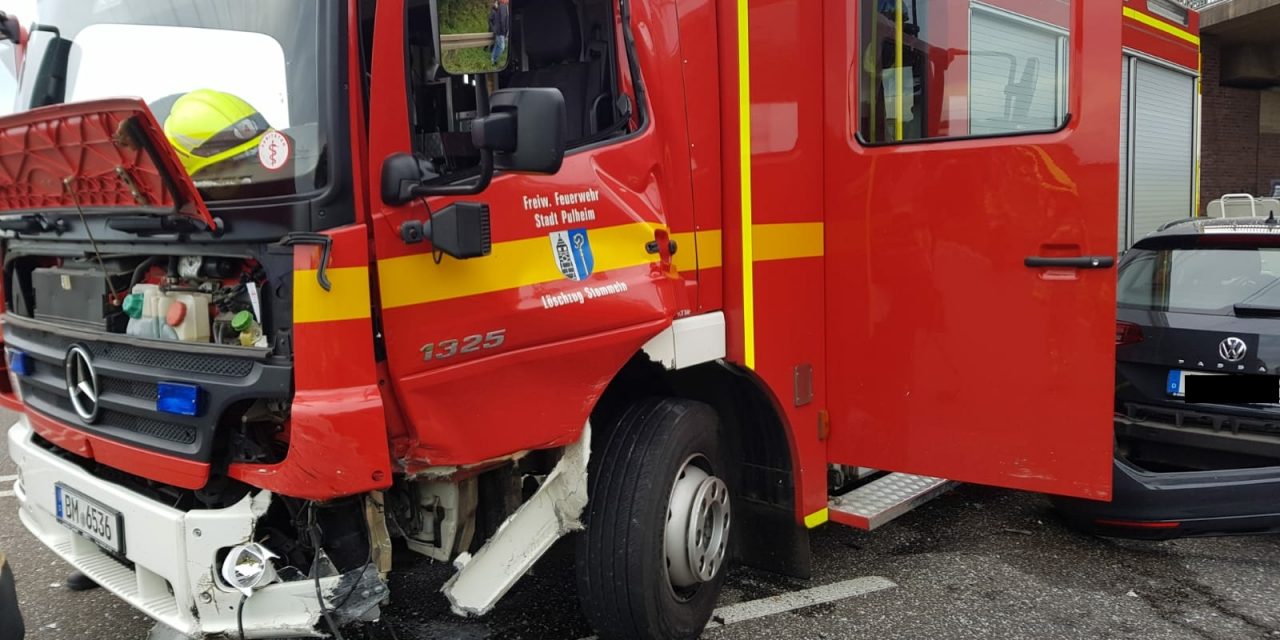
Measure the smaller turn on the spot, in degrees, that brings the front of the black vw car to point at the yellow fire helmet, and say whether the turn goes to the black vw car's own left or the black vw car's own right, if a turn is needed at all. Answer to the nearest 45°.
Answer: approximately 135° to the black vw car's own left

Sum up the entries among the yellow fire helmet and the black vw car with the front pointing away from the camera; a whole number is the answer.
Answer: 1

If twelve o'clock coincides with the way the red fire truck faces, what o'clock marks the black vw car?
The black vw car is roughly at 7 o'clock from the red fire truck.

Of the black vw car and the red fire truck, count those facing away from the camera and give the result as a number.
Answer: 1

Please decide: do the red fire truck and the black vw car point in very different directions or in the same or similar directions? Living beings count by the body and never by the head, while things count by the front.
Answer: very different directions

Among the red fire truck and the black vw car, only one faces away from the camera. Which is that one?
the black vw car

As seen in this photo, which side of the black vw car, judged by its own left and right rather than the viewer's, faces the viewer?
back
